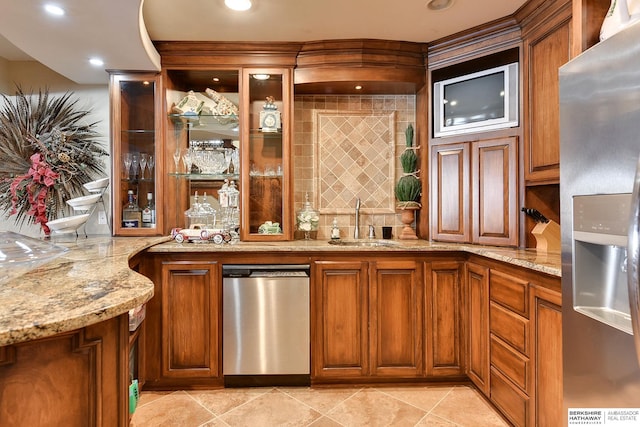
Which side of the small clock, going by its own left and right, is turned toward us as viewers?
front

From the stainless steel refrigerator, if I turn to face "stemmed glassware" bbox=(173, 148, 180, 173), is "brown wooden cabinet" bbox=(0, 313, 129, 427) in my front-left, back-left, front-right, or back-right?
front-left

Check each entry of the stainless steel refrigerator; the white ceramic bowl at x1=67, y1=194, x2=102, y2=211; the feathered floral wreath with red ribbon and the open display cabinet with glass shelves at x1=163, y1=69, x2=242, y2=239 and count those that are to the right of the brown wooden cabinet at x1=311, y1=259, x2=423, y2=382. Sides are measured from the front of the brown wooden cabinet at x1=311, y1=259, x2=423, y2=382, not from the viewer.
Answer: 3

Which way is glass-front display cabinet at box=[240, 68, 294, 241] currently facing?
toward the camera

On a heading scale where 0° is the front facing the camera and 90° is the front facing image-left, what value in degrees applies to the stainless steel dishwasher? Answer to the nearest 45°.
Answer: approximately 0°

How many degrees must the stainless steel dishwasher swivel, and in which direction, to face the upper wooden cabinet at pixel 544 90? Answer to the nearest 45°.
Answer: approximately 90° to its left

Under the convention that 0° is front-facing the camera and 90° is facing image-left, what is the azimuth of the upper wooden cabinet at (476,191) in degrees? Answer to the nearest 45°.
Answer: approximately 45°

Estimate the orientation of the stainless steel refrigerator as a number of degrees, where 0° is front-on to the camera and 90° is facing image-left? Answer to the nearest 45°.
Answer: approximately 45°

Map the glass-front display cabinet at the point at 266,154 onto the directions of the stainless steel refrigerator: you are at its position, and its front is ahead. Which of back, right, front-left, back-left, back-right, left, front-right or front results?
front-right

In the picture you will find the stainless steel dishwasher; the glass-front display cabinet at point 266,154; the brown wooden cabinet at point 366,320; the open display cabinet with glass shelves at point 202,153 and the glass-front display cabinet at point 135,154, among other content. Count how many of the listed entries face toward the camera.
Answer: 5

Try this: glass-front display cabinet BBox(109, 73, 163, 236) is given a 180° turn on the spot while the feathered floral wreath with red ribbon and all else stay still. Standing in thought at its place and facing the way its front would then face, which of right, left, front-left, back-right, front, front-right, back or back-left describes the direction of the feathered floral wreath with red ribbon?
front-left

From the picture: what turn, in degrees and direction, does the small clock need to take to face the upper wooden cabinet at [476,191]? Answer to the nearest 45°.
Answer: approximately 90° to its left

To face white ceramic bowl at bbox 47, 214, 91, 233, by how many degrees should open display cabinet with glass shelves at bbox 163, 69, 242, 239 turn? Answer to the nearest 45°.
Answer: approximately 90° to its right

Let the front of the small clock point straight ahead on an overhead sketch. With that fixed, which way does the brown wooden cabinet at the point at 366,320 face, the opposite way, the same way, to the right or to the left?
the same way

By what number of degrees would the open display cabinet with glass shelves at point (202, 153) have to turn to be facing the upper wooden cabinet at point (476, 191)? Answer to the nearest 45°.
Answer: approximately 45° to its left

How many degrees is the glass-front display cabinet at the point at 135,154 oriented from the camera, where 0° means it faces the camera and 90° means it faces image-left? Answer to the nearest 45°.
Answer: approximately 0°

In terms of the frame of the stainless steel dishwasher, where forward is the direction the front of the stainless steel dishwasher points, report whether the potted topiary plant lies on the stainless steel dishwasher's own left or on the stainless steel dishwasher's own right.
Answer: on the stainless steel dishwasher's own left
